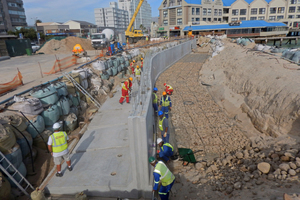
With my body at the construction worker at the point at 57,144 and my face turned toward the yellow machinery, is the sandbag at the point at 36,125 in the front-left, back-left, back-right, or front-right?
front-left

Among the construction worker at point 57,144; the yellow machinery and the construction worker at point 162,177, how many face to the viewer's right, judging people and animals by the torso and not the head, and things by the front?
1

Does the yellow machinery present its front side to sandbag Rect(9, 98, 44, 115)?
no

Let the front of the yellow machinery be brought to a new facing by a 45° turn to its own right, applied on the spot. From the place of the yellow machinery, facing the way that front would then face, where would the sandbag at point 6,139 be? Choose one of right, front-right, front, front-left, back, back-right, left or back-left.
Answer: front-right
